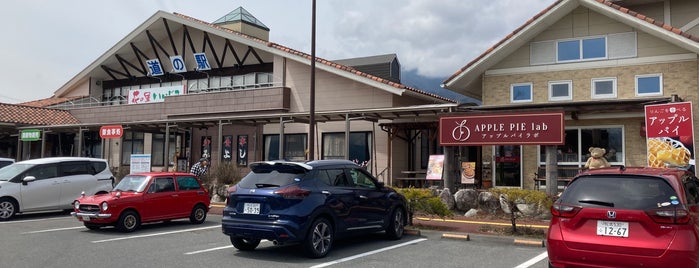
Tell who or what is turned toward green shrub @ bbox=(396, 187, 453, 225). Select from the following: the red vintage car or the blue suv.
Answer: the blue suv

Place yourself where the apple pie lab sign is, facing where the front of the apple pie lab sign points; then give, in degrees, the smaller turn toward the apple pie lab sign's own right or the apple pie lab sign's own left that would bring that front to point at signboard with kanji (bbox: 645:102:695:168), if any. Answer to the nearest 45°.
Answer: approximately 90° to the apple pie lab sign's own left

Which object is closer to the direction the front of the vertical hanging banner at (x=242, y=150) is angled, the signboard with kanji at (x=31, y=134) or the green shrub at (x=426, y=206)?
the green shrub

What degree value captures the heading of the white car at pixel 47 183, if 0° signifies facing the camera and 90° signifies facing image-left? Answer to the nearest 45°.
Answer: approximately 45°

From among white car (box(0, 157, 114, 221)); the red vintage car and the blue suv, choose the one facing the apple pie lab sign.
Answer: the blue suv

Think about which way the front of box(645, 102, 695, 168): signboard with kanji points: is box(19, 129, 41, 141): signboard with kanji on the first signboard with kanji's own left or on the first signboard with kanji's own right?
on the first signboard with kanji's own right

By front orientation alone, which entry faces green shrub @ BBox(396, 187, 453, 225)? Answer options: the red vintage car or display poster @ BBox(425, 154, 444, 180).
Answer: the display poster

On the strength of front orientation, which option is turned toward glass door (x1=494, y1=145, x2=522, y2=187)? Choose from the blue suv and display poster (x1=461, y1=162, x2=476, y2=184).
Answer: the blue suv

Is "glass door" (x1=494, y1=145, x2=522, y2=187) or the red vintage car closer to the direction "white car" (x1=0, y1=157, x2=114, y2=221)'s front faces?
the red vintage car

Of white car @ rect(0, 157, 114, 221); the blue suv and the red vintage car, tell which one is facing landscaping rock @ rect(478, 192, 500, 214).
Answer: the blue suv

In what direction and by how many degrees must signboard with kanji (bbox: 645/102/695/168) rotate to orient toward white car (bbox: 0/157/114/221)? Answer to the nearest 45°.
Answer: approximately 45° to its right

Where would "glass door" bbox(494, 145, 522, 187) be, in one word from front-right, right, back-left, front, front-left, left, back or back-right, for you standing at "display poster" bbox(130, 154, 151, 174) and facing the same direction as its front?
front-left

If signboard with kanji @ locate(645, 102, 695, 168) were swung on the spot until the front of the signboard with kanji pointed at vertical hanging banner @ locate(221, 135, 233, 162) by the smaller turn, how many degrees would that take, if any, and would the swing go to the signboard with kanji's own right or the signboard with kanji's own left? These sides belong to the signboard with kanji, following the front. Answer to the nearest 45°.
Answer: approximately 90° to the signboard with kanji's own right
